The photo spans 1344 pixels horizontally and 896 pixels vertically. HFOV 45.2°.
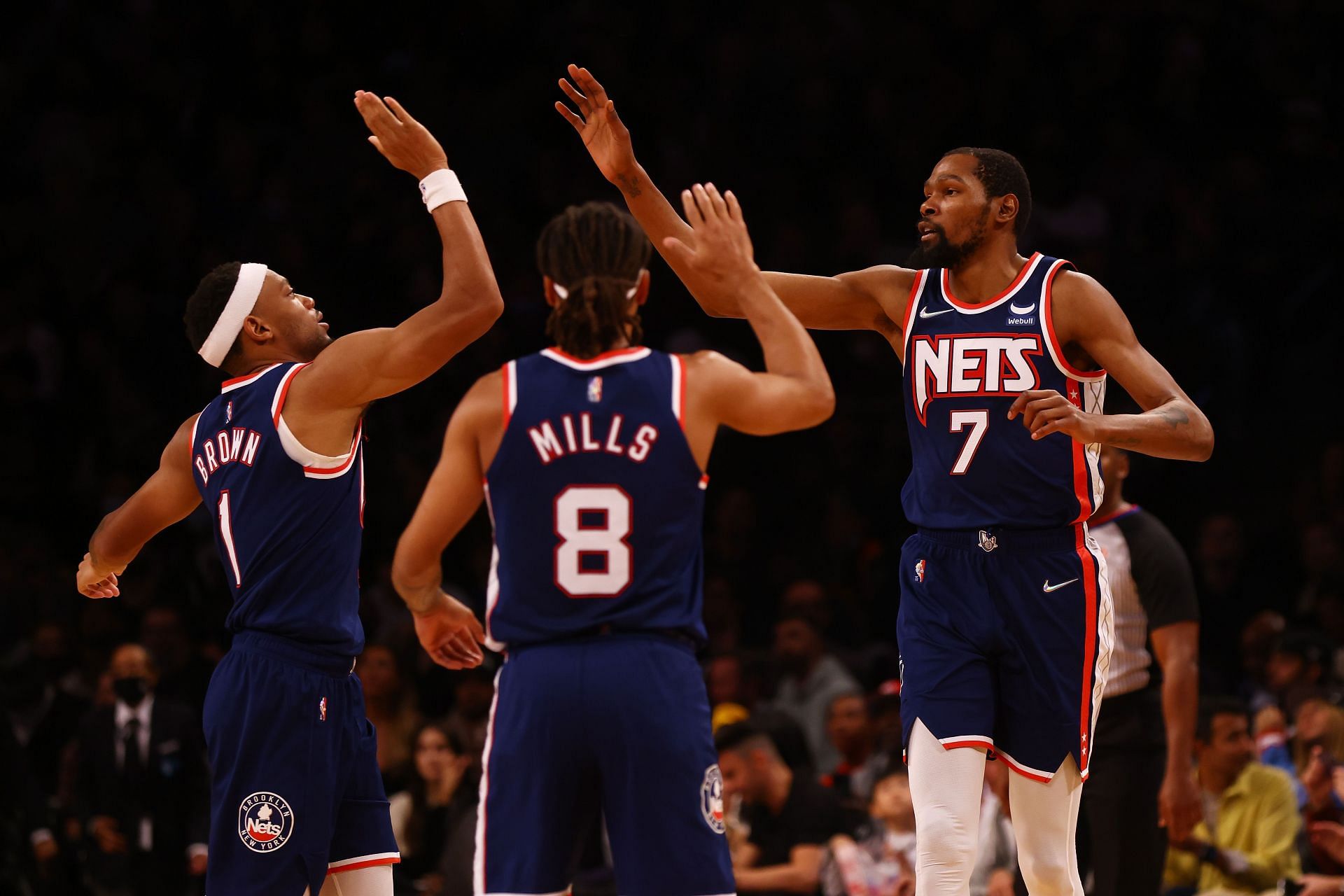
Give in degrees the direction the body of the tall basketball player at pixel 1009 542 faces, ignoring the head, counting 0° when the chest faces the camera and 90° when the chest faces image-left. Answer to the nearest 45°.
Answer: approximately 45°

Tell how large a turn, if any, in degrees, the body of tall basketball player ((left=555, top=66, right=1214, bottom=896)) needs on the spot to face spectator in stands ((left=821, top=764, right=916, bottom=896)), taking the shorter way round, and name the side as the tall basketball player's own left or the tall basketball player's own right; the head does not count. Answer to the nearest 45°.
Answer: approximately 135° to the tall basketball player's own right

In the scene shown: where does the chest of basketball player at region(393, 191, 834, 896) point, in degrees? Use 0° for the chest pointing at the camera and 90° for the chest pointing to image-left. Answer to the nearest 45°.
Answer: approximately 180°

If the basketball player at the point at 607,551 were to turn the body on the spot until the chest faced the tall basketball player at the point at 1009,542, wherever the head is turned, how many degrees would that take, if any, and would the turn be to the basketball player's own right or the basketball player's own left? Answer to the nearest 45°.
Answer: approximately 45° to the basketball player's own right

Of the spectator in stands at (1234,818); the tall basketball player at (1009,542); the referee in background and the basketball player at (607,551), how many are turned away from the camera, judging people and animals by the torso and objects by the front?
1

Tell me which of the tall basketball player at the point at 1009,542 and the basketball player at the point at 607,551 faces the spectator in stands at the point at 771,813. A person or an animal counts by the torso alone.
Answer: the basketball player

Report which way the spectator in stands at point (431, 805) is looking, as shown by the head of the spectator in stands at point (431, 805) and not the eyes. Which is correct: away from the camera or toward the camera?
toward the camera

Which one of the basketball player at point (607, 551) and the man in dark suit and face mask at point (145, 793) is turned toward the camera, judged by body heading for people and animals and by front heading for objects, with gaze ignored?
the man in dark suit and face mask

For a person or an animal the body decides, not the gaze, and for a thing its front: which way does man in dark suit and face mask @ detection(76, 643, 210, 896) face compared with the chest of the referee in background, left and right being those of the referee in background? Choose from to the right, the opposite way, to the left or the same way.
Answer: to the left

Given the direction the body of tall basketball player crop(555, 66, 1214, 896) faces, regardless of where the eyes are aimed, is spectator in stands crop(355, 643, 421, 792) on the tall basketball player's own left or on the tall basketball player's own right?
on the tall basketball player's own right

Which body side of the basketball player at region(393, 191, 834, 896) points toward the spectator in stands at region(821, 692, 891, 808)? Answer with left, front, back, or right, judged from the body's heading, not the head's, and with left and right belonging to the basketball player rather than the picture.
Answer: front

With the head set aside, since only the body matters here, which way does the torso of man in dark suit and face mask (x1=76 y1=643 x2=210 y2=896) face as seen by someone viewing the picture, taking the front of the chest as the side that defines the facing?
toward the camera

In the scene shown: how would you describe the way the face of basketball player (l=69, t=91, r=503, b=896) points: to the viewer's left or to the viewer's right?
to the viewer's right

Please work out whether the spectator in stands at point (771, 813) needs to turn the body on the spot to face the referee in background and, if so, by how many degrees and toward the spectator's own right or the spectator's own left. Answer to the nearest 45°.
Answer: approximately 90° to the spectator's own left

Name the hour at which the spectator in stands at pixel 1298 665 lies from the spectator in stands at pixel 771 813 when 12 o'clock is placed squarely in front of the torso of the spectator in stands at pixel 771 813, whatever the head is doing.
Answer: the spectator in stands at pixel 1298 665 is roughly at 7 o'clock from the spectator in stands at pixel 771 813.
